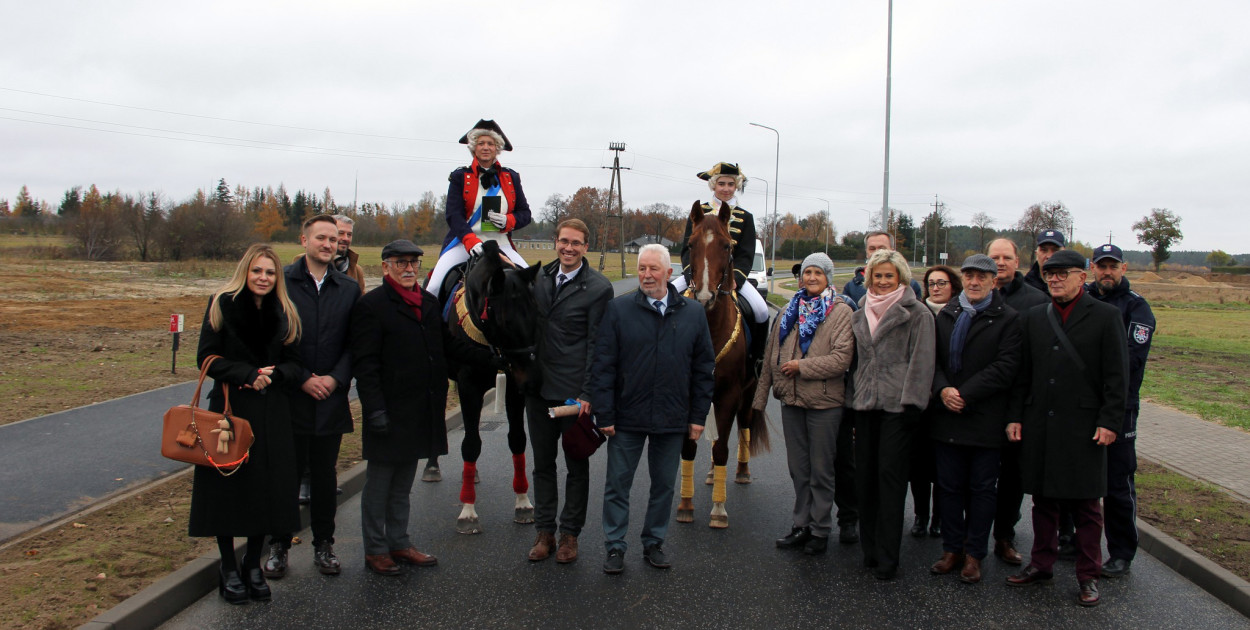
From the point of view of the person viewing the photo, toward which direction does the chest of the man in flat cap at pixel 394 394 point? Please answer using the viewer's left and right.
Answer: facing the viewer and to the right of the viewer

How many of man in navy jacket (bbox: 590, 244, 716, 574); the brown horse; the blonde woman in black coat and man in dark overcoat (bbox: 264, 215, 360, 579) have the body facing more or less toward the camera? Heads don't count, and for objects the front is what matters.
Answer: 4

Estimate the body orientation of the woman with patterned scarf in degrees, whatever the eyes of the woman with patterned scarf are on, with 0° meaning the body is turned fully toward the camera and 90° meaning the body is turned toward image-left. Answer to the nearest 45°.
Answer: approximately 45°

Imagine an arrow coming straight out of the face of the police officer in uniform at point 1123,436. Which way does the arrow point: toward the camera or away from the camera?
toward the camera

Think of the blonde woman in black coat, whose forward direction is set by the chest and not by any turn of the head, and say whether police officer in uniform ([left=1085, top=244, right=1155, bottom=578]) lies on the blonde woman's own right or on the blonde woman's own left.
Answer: on the blonde woman's own left

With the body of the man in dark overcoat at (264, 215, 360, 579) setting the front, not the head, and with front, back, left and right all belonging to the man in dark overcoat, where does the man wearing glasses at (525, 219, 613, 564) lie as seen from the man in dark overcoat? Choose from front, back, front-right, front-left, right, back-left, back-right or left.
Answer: left

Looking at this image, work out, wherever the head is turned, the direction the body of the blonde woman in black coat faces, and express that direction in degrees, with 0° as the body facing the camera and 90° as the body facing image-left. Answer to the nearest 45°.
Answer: approximately 0°

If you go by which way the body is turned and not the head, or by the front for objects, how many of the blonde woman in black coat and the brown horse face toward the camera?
2

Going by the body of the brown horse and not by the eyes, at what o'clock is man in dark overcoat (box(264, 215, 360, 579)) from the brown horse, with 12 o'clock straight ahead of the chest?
The man in dark overcoat is roughly at 2 o'clock from the brown horse.

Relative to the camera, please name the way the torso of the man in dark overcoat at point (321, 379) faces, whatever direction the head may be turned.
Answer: toward the camera

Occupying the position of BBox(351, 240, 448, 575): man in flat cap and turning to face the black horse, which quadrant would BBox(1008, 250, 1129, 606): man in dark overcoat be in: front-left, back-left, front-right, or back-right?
front-right

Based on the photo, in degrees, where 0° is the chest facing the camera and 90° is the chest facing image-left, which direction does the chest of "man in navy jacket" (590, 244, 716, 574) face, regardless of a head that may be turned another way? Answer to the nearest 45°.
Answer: approximately 0°

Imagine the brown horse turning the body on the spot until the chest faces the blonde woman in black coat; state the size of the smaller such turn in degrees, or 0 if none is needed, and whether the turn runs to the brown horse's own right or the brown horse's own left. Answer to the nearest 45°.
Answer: approximately 45° to the brown horse's own right

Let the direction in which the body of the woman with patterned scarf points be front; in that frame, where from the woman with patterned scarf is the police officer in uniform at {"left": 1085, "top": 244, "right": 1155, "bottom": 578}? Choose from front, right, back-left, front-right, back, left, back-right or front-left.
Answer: back-left

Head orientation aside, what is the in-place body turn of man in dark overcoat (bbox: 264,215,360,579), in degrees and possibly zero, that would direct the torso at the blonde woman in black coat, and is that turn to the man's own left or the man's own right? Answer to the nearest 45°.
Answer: approximately 45° to the man's own right

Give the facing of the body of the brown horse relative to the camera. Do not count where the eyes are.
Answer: toward the camera
